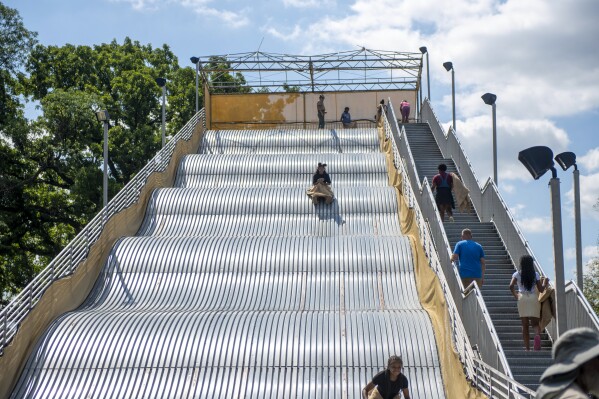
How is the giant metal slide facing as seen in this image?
toward the camera

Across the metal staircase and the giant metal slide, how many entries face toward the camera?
2

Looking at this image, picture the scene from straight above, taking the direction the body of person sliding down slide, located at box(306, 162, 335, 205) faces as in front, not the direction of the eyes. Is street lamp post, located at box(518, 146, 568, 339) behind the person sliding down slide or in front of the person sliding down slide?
in front

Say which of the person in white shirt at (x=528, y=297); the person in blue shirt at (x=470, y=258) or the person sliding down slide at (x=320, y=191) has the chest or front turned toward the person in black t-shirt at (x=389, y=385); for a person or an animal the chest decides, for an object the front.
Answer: the person sliding down slide

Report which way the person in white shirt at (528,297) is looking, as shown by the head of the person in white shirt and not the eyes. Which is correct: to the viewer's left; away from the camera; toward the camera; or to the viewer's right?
away from the camera

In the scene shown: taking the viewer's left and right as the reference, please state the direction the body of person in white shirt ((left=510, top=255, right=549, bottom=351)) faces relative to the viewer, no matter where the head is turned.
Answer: facing away from the viewer

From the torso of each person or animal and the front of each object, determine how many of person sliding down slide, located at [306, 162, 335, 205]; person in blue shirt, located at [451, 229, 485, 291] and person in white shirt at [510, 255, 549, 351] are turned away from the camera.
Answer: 2

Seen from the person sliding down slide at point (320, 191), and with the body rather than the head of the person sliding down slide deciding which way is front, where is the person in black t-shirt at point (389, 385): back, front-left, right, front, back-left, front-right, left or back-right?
front

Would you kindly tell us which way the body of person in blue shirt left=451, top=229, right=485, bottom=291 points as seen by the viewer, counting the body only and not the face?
away from the camera

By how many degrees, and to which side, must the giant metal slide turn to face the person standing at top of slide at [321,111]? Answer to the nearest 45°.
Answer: approximately 180°

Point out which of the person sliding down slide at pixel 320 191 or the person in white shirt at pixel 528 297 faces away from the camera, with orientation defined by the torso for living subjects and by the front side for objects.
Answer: the person in white shirt

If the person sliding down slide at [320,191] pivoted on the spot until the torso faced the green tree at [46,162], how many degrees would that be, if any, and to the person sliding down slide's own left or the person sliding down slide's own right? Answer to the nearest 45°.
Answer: approximately 135° to the person sliding down slide's own right

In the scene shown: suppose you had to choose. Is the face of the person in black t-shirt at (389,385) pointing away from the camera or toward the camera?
toward the camera

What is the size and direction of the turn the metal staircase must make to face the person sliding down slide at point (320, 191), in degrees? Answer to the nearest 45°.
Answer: approximately 135° to its right

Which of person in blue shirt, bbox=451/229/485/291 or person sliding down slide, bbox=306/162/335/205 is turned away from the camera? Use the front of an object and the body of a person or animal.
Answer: the person in blue shirt
